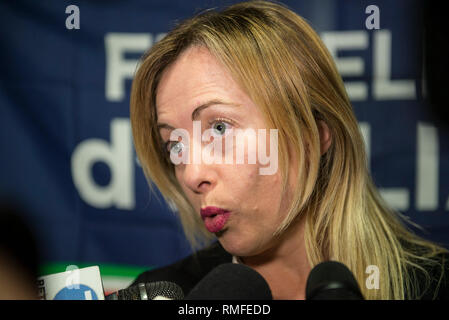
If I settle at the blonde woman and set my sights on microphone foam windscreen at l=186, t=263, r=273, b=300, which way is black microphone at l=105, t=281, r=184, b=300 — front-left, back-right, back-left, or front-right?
front-right

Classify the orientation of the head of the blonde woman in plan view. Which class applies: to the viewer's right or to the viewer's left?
to the viewer's left
